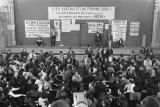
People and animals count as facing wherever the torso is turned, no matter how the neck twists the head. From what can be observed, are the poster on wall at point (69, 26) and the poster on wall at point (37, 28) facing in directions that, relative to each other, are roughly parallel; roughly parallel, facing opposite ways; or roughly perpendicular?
roughly parallel

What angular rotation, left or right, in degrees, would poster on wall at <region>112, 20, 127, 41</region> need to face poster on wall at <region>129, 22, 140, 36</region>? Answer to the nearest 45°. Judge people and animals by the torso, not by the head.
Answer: approximately 90° to its left

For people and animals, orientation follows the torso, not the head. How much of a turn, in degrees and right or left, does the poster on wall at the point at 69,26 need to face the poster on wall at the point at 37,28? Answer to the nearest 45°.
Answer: approximately 90° to its right

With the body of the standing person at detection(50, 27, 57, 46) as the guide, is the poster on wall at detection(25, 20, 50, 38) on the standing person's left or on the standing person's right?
on the standing person's right

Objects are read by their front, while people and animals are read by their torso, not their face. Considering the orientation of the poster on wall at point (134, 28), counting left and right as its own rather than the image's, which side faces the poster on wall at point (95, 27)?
right

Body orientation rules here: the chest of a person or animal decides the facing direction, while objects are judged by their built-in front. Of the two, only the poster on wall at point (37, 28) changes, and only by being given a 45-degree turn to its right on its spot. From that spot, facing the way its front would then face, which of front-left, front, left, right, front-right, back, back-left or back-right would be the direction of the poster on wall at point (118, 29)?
back-left

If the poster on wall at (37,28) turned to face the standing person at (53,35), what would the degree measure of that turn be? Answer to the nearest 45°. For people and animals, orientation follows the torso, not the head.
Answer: approximately 90° to its left

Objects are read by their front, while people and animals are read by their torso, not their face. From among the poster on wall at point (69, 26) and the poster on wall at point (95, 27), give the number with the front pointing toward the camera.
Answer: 2

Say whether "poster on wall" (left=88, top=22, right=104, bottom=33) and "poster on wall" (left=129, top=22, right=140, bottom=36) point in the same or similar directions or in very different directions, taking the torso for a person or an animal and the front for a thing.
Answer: same or similar directions

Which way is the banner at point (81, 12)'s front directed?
toward the camera

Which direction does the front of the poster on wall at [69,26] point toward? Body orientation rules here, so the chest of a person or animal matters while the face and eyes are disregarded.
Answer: toward the camera

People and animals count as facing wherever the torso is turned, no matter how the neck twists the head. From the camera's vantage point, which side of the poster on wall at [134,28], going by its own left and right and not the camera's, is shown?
front

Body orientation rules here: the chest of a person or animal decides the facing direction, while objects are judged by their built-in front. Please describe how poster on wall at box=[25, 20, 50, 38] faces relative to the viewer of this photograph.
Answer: facing the viewer

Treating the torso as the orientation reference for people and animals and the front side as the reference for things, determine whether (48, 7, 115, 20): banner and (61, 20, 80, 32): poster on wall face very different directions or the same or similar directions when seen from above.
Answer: same or similar directions

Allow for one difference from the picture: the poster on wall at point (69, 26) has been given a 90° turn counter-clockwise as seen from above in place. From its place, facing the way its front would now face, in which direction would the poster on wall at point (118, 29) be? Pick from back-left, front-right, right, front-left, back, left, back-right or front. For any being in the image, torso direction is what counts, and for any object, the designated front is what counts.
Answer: front
